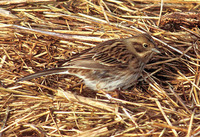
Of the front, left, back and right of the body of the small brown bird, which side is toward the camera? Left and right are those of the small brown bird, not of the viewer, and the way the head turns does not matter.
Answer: right
